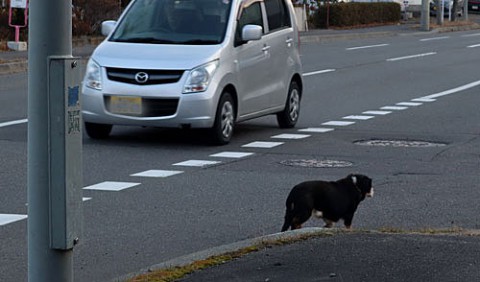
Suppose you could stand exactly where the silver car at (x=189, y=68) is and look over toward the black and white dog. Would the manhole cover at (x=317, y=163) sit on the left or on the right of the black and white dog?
left

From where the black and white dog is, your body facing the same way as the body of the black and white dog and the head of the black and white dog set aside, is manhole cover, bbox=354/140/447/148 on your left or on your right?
on your left

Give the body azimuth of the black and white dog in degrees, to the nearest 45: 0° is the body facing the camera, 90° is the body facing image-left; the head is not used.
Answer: approximately 270°

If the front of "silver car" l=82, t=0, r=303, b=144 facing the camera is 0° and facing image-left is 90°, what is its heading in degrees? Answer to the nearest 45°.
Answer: approximately 45°

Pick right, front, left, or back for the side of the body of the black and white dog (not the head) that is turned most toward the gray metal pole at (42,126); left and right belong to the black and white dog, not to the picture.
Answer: right

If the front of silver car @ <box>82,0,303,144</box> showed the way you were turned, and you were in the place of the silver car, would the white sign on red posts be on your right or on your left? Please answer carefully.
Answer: on your right

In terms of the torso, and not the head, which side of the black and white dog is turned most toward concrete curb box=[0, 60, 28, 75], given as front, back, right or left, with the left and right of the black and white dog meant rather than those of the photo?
left
